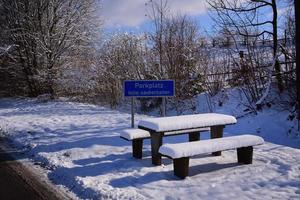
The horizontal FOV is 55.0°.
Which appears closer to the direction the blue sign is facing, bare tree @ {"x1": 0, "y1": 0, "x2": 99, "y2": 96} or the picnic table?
the picnic table

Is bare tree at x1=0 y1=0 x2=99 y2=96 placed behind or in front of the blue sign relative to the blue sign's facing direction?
behind

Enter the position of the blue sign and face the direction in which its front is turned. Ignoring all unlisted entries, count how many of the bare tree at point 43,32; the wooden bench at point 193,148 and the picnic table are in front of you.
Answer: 2

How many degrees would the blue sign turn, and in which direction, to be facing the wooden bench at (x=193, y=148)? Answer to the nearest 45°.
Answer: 0° — it already faces it

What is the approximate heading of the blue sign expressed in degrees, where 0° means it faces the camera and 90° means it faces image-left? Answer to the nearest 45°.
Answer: approximately 0°

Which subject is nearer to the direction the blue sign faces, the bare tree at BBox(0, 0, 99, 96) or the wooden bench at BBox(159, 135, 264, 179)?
the wooden bench
